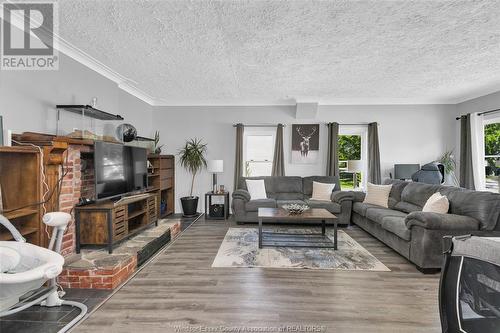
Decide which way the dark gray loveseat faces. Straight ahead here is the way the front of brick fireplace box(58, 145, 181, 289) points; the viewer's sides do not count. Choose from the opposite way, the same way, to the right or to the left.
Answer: to the right

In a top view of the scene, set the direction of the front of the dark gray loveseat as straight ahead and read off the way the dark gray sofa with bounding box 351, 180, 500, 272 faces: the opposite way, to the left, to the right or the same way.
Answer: to the right

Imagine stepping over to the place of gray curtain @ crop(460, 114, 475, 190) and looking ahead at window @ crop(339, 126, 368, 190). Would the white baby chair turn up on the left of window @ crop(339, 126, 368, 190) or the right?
left

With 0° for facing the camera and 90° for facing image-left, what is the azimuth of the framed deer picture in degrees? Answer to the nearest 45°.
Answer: approximately 0°

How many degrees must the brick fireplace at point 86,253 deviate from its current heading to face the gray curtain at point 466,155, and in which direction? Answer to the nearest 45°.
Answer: approximately 45° to its left

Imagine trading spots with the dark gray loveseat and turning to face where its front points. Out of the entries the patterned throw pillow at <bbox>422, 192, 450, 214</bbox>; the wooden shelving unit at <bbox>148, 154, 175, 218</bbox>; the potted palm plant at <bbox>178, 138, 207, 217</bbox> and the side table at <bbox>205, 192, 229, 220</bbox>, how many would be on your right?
3

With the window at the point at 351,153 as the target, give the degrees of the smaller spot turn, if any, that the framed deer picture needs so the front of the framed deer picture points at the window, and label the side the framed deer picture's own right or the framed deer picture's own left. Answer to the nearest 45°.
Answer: approximately 90° to the framed deer picture's own left

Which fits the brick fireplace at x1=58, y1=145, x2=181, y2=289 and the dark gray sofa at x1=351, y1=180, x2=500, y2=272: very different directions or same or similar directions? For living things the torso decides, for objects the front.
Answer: very different directions

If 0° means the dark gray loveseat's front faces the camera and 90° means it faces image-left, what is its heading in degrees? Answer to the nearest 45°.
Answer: approximately 0°

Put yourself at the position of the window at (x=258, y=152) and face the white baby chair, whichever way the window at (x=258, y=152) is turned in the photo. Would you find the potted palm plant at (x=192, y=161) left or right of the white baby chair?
right

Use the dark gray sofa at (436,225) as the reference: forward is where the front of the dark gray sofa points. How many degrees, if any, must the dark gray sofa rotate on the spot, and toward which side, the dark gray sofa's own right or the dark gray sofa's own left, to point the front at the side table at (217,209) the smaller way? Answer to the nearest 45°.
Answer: approximately 45° to the dark gray sofa's own right

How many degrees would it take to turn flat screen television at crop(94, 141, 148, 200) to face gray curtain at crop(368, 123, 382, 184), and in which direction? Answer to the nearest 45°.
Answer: approximately 45° to its left

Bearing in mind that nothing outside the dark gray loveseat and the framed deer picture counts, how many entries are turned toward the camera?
2

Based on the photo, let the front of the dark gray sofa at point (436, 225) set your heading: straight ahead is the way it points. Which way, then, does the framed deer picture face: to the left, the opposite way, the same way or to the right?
to the left
